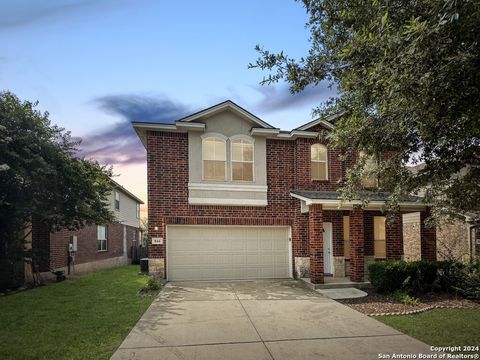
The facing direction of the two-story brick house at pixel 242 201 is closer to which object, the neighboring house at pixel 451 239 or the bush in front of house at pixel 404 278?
the bush in front of house

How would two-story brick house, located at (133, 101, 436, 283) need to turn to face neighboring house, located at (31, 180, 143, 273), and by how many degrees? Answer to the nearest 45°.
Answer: approximately 135° to its right

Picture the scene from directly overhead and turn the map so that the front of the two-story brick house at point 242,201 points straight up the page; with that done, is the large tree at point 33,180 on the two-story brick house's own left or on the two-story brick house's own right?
on the two-story brick house's own right

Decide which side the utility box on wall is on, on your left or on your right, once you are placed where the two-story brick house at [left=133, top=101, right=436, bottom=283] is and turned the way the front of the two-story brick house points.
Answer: on your right

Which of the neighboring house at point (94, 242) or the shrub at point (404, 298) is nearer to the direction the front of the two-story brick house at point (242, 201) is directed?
the shrub

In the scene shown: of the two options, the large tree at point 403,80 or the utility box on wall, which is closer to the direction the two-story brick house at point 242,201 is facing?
the large tree

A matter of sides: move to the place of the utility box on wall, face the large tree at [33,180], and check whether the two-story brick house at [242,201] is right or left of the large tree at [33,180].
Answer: left

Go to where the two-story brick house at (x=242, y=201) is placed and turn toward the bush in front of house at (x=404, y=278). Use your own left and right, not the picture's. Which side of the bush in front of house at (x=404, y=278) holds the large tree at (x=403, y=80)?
right

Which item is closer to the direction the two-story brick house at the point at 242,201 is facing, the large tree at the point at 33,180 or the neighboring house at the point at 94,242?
the large tree

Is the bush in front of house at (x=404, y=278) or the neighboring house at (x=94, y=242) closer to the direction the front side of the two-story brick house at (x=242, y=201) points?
the bush in front of house

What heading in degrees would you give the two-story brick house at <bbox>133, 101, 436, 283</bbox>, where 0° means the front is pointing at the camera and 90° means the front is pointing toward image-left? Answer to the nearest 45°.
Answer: approximately 0°
